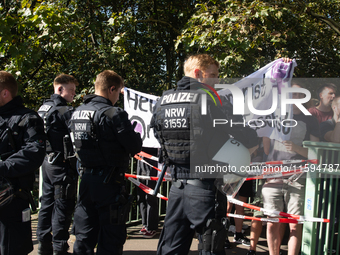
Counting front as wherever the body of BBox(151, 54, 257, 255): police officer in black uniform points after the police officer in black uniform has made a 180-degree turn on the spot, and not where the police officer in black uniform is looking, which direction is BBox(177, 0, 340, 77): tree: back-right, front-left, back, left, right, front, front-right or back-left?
back-right

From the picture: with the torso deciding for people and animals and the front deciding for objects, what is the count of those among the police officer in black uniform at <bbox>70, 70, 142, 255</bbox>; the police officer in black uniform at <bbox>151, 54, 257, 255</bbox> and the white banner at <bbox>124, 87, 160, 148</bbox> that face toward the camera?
1

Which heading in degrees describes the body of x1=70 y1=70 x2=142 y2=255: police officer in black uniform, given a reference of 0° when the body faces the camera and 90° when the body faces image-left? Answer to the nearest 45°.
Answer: approximately 225°

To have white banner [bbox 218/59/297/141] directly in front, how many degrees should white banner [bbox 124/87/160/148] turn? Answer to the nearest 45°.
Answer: approximately 45° to its left

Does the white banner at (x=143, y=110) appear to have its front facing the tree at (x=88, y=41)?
no

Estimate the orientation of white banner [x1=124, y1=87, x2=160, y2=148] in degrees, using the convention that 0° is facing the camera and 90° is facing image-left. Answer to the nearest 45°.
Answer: approximately 0°

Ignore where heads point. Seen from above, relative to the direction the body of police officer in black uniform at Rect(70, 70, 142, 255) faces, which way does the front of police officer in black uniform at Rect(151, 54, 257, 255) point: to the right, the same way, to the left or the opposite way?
the same way

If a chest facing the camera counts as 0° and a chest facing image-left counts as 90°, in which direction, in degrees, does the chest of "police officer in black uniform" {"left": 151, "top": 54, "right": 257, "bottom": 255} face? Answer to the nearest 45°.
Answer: approximately 225°

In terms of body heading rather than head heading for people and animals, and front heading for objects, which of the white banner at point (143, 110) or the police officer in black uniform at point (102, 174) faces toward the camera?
the white banner

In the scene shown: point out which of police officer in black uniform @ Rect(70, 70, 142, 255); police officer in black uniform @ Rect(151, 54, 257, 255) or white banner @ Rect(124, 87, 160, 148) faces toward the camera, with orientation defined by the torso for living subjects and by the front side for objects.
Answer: the white banner

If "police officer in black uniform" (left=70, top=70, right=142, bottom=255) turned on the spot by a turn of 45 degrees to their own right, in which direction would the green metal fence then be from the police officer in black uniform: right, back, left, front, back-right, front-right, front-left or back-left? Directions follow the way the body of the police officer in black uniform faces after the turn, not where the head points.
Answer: front

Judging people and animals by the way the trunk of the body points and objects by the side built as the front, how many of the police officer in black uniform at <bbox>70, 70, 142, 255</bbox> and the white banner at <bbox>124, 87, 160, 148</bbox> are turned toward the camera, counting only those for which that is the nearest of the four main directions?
1

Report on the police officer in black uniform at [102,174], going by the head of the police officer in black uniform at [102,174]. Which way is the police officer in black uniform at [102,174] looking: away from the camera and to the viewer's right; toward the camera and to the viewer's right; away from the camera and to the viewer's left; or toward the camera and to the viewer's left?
away from the camera and to the viewer's right

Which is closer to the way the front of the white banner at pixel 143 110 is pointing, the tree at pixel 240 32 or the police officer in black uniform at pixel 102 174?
the police officer in black uniform

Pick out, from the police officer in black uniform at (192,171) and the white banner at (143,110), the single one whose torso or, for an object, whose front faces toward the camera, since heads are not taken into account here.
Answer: the white banner
